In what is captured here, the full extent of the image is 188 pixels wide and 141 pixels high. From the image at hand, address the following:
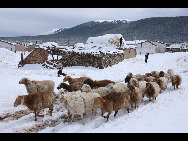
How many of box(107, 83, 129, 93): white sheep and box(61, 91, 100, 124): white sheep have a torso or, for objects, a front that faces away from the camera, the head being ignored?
0

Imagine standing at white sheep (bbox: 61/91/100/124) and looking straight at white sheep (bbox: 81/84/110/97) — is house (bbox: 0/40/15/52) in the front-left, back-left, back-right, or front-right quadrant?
front-left

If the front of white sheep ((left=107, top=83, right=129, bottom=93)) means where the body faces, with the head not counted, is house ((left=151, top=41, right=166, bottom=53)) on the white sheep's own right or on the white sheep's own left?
on the white sheep's own right

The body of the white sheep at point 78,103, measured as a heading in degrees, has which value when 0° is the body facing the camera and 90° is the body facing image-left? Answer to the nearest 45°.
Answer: approximately 45°

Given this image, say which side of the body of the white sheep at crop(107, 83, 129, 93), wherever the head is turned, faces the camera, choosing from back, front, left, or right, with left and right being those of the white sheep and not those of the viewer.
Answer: left

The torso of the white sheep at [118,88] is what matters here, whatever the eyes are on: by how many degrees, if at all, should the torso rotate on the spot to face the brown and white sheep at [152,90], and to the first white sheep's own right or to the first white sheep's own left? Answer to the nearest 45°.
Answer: approximately 180°

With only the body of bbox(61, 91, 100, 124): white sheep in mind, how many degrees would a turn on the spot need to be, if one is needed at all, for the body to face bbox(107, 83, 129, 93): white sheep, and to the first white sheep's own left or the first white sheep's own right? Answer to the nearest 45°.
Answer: approximately 180°

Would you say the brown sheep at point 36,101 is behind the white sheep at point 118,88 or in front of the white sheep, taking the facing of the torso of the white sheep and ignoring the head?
in front

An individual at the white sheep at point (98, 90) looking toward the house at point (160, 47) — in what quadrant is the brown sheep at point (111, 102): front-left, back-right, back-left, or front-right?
back-right
